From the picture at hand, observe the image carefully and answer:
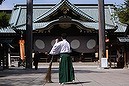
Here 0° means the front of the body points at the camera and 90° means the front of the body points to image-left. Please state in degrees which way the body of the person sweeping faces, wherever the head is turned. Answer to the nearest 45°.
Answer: approximately 135°
